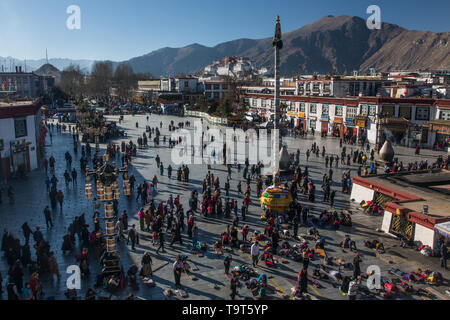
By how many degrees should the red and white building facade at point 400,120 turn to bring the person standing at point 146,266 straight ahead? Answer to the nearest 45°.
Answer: approximately 45° to its left

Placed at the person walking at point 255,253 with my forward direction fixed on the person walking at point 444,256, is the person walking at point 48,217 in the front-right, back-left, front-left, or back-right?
back-left

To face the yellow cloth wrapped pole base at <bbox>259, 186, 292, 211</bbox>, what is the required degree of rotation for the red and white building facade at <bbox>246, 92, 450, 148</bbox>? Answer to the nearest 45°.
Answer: approximately 45° to its left

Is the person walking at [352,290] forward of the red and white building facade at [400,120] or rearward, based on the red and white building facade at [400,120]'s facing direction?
forward

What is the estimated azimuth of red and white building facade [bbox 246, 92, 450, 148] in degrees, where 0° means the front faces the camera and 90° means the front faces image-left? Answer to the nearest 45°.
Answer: approximately 45°

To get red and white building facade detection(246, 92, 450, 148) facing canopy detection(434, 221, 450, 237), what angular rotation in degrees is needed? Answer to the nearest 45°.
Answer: approximately 45° to its left

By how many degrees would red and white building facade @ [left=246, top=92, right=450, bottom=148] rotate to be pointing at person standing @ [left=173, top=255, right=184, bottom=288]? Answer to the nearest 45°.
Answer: approximately 45° to its left

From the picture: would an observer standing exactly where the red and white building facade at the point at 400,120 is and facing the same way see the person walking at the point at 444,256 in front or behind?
in front
